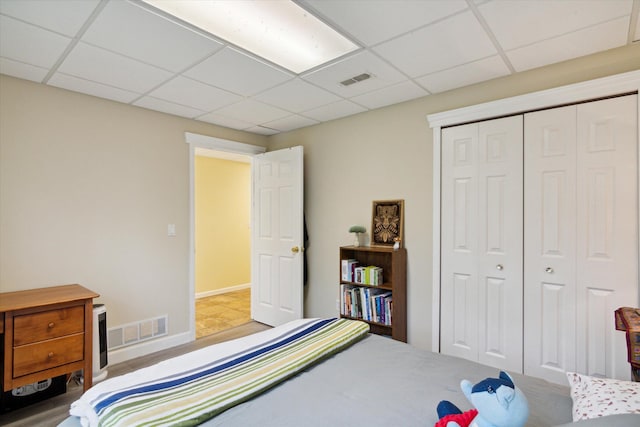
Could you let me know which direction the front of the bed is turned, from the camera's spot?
facing away from the viewer and to the left of the viewer

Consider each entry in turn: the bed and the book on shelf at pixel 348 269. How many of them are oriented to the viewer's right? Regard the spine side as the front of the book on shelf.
0

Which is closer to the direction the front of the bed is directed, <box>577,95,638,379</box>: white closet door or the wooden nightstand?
the wooden nightstand

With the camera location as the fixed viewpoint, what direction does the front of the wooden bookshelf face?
facing the viewer and to the left of the viewer

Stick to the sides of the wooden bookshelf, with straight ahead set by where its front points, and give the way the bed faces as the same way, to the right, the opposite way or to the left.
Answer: to the right

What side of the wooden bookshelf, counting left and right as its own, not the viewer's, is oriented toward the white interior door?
right

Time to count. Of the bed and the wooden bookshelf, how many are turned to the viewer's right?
0

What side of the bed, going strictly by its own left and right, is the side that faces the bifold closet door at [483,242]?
right

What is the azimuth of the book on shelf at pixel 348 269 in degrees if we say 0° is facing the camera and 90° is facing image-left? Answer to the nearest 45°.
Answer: approximately 45°

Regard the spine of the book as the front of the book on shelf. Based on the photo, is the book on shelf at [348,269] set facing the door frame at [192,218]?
no

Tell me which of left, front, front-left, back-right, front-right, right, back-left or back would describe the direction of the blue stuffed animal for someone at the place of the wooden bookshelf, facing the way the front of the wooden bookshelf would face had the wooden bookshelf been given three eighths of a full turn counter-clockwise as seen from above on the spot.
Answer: right

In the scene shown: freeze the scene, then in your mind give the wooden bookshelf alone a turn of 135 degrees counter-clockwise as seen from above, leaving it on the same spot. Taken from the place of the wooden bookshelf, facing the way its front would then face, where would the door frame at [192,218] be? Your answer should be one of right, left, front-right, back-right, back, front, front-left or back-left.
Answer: back

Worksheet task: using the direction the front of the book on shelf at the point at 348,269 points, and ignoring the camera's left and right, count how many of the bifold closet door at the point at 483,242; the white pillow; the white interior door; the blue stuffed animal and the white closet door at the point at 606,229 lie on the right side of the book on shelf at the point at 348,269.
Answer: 1

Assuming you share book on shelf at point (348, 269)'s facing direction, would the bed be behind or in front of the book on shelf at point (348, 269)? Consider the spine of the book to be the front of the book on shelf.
in front

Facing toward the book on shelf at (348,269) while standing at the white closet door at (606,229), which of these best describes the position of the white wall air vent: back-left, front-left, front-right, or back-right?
front-left

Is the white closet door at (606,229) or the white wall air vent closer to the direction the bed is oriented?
the white wall air vent

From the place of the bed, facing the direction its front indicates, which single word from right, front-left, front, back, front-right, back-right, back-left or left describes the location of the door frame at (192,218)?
front
